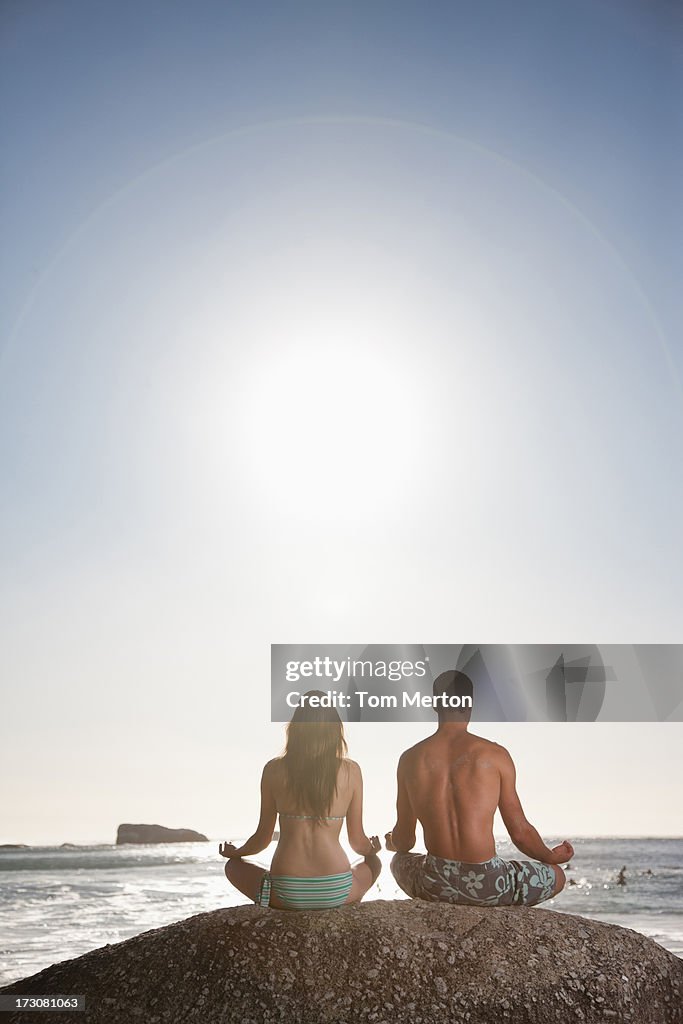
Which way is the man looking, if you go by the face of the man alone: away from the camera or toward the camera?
away from the camera

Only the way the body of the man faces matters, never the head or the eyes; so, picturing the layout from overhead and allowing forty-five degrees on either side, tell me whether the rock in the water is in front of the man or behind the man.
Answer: in front

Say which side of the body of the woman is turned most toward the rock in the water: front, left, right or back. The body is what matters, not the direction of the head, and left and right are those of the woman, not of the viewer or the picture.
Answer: front

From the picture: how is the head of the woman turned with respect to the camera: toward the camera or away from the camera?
away from the camera

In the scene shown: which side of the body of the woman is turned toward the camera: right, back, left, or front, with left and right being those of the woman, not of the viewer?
back

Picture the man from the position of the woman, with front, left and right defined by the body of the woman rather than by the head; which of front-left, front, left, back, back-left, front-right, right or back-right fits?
right

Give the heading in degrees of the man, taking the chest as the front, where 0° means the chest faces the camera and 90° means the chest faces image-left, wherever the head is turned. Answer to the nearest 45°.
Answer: approximately 180°

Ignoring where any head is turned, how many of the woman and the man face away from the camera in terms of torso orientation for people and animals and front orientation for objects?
2

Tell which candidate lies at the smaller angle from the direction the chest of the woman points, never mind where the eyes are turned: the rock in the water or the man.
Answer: the rock in the water

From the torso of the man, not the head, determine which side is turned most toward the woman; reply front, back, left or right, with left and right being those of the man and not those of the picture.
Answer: left
